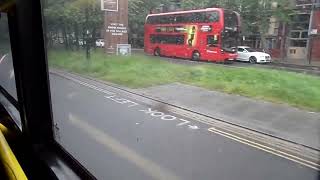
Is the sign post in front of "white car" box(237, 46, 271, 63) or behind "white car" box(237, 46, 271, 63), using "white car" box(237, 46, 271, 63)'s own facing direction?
behind

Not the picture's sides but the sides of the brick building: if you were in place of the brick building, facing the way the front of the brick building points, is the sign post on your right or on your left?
on your right

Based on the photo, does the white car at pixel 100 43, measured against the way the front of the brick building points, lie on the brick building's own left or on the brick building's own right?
on the brick building's own right

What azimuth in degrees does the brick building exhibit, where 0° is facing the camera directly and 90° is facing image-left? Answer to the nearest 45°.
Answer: approximately 0°

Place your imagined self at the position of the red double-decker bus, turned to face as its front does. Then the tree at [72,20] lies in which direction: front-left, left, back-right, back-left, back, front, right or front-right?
back
